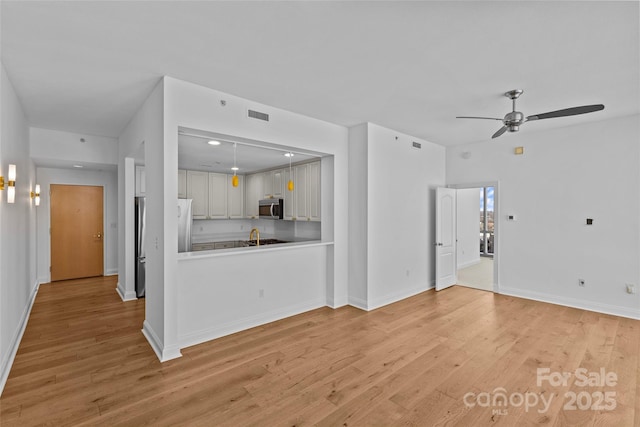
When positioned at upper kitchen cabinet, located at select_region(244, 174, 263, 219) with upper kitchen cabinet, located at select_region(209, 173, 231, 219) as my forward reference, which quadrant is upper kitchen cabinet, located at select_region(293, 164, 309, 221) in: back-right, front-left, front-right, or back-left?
back-left

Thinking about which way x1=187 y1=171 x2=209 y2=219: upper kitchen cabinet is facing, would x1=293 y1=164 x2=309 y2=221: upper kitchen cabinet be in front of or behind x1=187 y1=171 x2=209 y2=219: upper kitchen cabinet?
in front

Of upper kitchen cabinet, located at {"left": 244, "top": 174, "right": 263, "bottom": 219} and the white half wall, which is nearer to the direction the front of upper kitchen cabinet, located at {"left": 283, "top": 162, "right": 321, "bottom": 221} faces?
the white half wall

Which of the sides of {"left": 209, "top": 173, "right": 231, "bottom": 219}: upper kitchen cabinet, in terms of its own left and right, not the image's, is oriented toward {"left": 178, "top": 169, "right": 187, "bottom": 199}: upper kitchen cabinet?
right

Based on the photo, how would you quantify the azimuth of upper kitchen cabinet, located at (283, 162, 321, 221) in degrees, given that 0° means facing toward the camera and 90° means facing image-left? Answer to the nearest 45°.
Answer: approximately 45°

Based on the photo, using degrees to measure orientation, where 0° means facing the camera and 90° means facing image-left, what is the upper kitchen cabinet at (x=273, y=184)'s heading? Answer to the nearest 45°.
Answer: approximately 45°

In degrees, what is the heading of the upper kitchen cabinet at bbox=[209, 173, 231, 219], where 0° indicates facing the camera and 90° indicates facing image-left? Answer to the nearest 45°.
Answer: approximately 0°

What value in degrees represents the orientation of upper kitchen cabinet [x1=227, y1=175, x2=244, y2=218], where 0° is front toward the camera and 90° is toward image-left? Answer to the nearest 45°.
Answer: approximately 0°

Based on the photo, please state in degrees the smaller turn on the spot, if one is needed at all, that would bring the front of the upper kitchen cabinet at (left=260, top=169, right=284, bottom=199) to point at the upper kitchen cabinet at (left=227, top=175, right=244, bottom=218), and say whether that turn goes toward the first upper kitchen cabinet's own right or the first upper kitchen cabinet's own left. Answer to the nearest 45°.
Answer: approximately 90° to the first upper kitchen cabinet's own right

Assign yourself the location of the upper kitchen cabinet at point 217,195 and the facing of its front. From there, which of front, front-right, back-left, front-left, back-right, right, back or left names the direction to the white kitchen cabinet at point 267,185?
front-left
